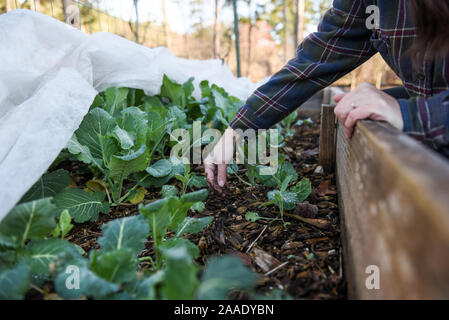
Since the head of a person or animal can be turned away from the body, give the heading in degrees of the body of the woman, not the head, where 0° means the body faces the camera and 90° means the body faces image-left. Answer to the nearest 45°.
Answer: approximately 45°
